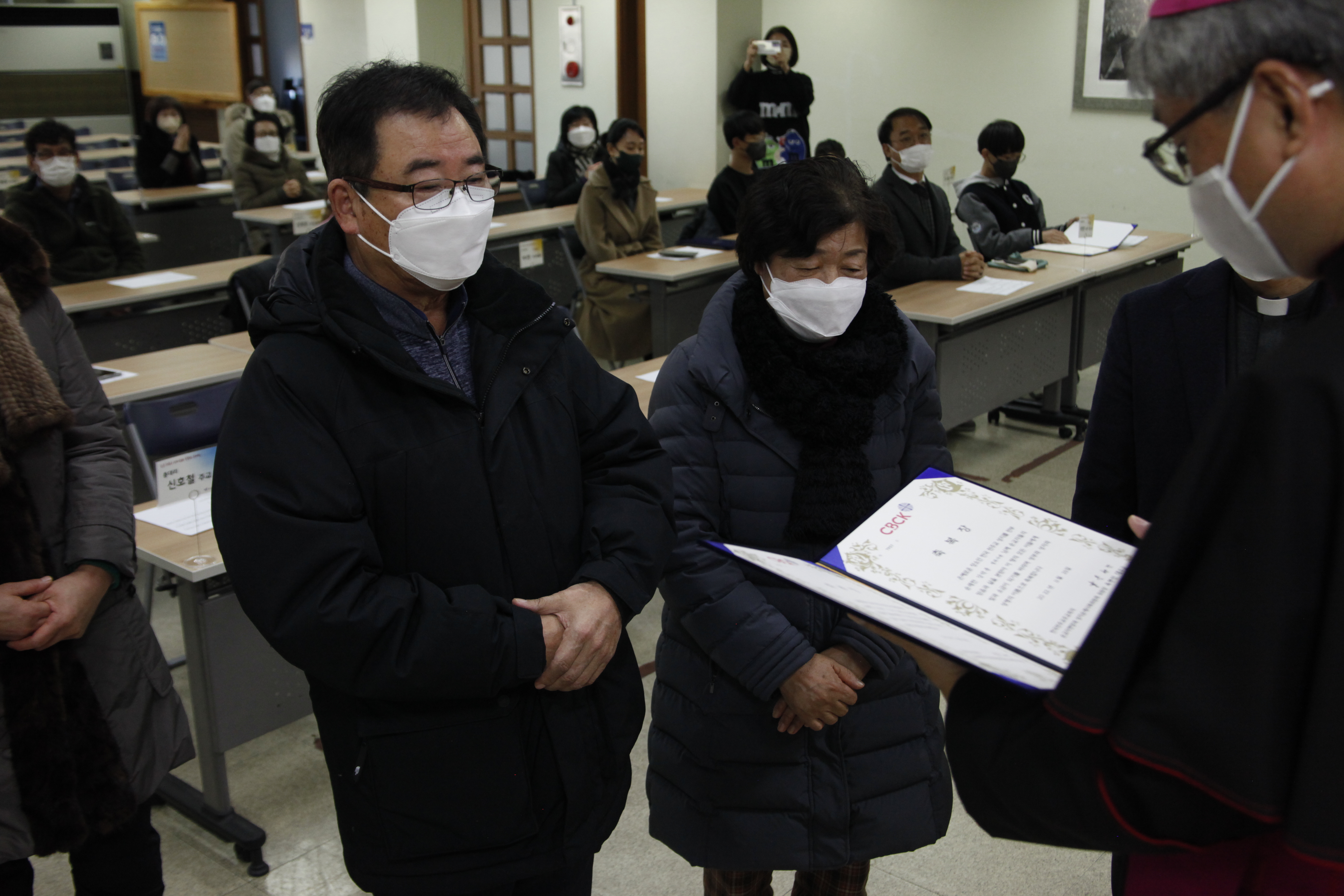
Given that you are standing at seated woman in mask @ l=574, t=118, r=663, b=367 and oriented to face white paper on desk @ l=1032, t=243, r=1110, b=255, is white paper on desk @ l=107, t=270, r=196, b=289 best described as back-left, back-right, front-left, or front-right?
back-right

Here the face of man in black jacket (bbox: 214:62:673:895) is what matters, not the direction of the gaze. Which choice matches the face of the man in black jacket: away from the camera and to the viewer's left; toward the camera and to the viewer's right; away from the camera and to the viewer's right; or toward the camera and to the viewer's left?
toward the camera and to the viewer's right

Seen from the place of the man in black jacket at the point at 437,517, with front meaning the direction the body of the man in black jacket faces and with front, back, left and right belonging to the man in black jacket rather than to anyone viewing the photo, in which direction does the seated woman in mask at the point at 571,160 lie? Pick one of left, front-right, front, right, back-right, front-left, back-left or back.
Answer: back-left

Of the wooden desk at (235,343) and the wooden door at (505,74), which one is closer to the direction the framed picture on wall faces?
the wooden desk

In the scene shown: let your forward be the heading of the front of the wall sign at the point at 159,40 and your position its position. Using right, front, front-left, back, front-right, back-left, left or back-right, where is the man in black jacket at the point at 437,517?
front

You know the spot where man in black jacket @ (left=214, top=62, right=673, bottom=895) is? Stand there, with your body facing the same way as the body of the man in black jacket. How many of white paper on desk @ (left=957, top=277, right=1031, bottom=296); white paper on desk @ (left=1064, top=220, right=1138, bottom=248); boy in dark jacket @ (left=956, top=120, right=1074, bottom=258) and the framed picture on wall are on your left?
4

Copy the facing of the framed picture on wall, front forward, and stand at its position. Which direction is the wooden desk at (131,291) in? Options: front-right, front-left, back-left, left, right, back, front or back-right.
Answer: front-right

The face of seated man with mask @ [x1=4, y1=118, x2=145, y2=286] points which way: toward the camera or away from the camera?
toward the camera

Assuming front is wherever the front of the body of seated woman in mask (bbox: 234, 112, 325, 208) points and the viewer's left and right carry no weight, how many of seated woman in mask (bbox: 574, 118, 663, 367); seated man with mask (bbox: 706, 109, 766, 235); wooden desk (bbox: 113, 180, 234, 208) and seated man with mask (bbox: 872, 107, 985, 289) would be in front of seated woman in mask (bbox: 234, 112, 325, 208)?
3

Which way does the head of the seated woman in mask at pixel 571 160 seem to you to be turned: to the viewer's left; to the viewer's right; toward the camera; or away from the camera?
toward the camera

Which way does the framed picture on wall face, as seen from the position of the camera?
facing the viewer

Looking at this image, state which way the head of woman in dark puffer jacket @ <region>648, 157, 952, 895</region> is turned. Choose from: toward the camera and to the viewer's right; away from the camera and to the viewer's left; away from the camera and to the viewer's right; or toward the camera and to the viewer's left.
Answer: toward the camera and to the viewer's right

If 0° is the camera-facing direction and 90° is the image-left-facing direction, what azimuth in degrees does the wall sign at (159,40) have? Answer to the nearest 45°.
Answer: approximately 0°

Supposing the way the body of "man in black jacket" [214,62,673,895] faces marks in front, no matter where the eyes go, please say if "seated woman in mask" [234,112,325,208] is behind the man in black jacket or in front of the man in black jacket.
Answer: behind

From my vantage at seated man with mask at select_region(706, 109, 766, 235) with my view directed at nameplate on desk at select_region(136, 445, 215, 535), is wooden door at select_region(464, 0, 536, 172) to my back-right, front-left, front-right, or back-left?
back-right

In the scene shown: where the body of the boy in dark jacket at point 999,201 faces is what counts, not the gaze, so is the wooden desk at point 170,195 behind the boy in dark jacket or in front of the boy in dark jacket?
behind

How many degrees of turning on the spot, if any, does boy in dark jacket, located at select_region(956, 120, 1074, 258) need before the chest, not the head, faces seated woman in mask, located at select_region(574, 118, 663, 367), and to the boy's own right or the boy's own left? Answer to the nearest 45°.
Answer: approximately 135° to the boy's own right

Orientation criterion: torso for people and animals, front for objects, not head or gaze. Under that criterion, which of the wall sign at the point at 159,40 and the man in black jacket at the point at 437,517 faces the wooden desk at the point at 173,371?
the wall sign
